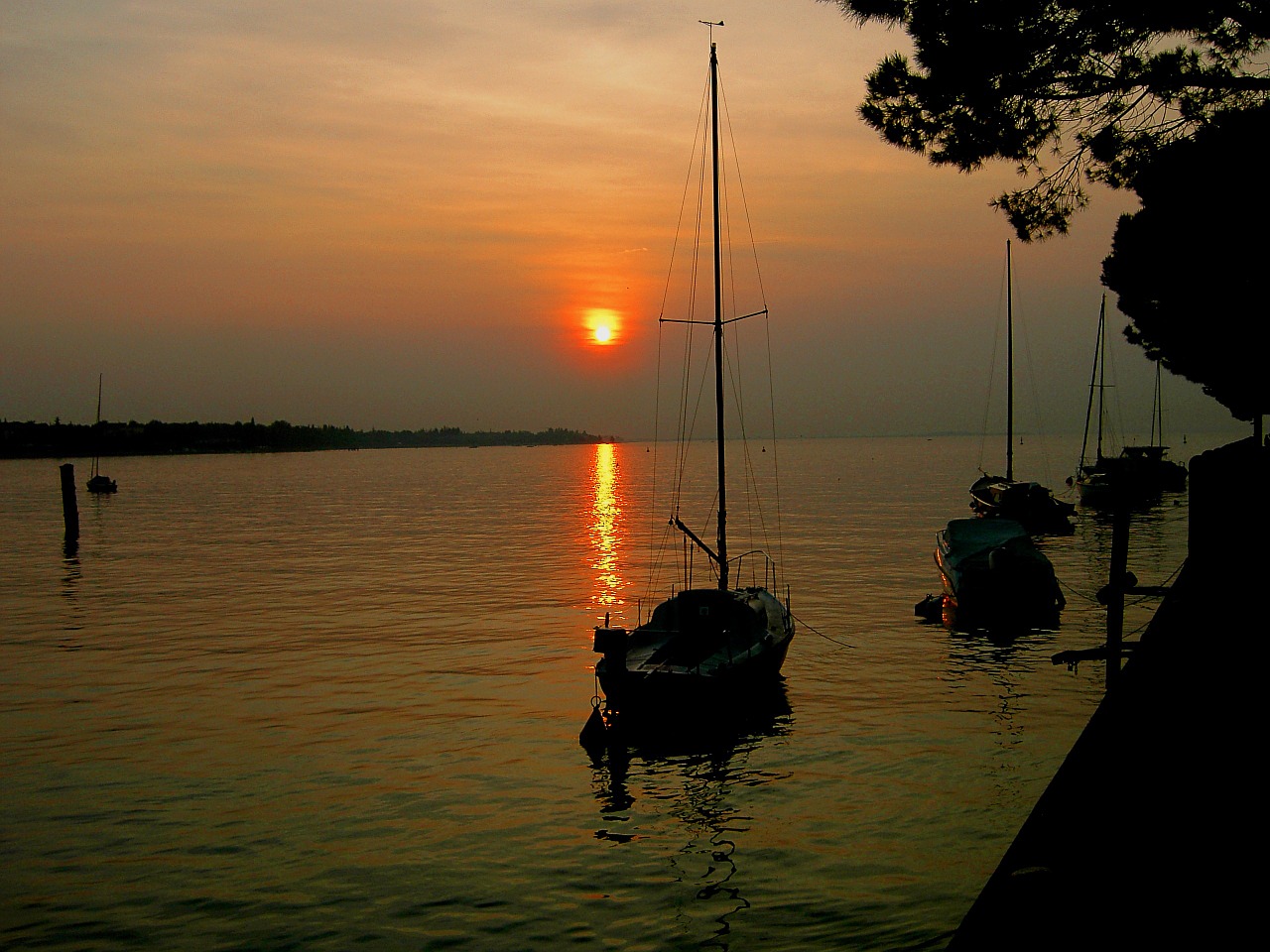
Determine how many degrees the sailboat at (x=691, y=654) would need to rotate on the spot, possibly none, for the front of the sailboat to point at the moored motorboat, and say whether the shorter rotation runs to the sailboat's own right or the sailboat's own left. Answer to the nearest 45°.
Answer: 0° — it already faces it

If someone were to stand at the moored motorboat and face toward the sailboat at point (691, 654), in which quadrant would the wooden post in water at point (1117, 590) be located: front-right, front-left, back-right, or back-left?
front-left

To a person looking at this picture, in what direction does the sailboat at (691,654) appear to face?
facing away from the viewer and to the right of the viewer

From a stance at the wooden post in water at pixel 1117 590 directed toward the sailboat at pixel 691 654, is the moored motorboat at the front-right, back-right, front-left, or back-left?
front-right

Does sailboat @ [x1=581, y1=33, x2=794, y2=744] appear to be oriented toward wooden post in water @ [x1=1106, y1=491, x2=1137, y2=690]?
no

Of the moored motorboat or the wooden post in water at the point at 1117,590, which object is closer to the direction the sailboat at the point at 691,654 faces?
the moored motorboat

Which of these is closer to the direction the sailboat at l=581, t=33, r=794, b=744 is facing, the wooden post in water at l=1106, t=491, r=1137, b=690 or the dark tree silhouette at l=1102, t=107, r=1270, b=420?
the dark tree silhouette
